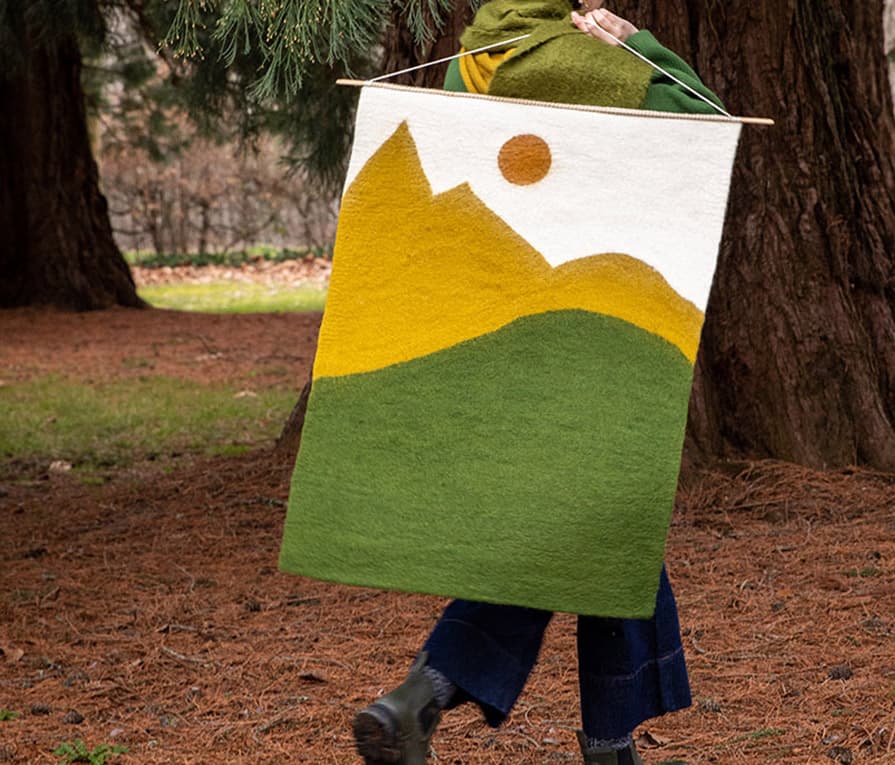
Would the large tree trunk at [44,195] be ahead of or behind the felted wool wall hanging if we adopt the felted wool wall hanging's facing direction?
behind

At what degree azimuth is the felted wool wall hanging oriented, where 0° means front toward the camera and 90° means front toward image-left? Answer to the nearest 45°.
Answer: approximately 0°

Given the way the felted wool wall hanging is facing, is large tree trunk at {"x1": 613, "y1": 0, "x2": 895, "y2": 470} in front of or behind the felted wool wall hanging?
behind
